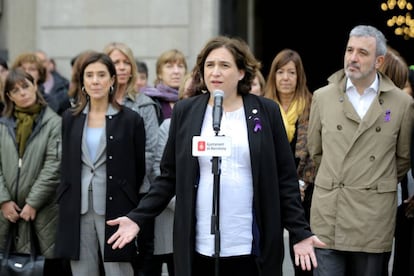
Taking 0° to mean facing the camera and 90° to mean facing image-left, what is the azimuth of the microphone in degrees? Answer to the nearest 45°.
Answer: approximately 180°

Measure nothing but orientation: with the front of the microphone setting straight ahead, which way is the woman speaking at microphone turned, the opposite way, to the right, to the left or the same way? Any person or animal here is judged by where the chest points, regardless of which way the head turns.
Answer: the opposite way

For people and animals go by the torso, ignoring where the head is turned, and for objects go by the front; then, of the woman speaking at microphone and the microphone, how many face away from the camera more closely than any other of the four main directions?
1
